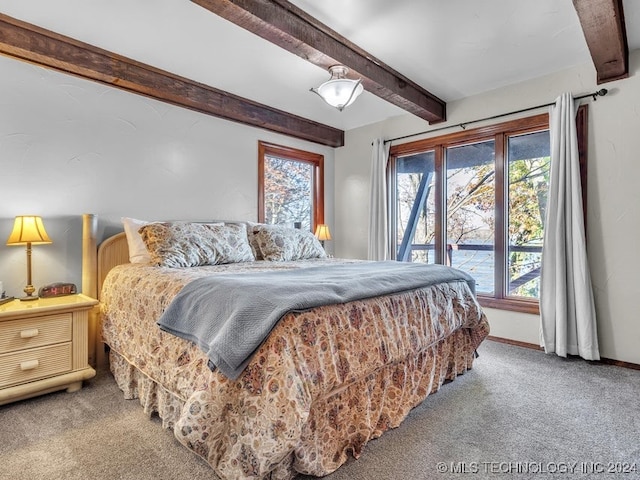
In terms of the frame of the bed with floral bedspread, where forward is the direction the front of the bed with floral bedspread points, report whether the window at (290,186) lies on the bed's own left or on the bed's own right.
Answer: on the bed's own left

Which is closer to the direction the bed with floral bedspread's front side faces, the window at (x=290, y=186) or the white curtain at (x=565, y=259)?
the white curtain

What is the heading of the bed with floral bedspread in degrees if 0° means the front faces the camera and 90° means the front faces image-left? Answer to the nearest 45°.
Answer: approximately 315°

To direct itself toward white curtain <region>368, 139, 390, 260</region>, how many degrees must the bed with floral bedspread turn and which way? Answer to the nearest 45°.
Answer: approximately 90° to its left
